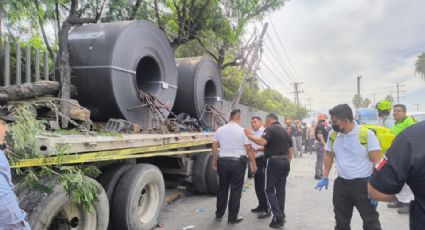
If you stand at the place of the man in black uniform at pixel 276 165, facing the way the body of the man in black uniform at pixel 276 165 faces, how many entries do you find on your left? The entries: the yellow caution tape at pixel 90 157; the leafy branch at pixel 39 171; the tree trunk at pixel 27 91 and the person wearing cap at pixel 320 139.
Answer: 3

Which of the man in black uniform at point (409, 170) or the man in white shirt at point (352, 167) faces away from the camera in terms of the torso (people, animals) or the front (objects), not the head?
the man in black uniform

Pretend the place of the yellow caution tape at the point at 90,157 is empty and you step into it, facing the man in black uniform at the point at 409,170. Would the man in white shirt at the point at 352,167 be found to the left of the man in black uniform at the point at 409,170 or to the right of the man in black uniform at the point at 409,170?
left

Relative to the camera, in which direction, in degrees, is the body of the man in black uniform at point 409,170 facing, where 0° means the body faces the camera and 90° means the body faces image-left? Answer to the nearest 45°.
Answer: approximately 180°

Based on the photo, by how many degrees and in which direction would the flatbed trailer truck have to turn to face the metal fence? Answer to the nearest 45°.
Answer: approximately 90° to its left

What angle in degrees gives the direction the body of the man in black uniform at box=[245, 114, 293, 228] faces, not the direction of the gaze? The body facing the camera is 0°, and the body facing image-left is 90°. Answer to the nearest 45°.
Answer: approximately 135°

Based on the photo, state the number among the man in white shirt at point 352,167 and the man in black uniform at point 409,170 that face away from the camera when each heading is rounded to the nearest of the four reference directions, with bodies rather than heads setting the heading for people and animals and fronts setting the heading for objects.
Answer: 1

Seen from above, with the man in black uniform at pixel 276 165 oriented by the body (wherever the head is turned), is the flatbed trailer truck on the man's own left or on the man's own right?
on the man's own left

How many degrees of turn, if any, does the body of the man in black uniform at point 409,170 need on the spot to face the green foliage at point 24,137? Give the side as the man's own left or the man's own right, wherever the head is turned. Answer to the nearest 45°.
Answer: approximately 90° to the man's own left

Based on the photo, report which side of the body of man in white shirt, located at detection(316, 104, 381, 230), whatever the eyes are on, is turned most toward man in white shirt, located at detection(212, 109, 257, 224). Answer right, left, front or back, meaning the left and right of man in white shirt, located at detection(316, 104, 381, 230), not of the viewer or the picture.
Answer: right
